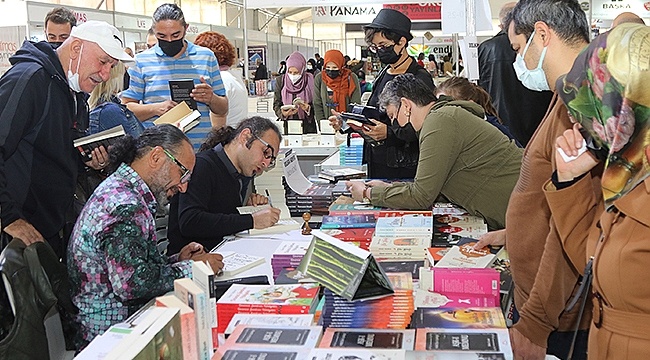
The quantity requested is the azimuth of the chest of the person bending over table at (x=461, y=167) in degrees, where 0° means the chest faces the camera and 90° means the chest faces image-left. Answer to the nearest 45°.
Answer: approximately 90°

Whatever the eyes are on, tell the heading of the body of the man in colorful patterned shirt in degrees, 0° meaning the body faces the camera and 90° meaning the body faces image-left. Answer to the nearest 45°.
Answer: approximately 270°

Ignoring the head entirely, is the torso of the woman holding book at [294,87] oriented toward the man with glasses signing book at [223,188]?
yes

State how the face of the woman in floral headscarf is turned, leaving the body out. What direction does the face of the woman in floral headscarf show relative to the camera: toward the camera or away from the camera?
away from the camera

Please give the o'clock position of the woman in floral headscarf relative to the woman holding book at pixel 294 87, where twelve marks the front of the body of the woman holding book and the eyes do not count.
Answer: The woman in floral headscarf is roughly at 12 o'clock from the woman holding book.

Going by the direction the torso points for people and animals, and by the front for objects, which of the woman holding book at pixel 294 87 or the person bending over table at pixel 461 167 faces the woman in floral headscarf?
the woman holding book

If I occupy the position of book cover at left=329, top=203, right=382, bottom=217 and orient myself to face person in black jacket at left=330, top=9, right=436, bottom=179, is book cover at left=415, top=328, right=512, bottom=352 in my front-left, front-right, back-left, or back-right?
back-right

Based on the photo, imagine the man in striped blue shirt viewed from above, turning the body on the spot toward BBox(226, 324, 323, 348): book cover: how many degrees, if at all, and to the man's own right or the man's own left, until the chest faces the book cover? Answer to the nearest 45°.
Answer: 0° — they already face it

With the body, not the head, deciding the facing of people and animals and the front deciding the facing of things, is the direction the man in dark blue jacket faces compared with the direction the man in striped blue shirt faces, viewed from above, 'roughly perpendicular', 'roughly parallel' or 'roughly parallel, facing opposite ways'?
roughly perpendicular

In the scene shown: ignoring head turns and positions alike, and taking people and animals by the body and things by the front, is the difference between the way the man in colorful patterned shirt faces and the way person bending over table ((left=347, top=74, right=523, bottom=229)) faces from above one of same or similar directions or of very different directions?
very different directions

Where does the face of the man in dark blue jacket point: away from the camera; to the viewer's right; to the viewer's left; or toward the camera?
to the viewer's right

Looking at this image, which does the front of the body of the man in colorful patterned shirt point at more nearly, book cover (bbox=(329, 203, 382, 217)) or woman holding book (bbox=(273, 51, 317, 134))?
the book cover

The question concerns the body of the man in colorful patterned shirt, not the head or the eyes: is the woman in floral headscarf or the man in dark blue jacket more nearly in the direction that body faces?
the woman in floral headscarf
